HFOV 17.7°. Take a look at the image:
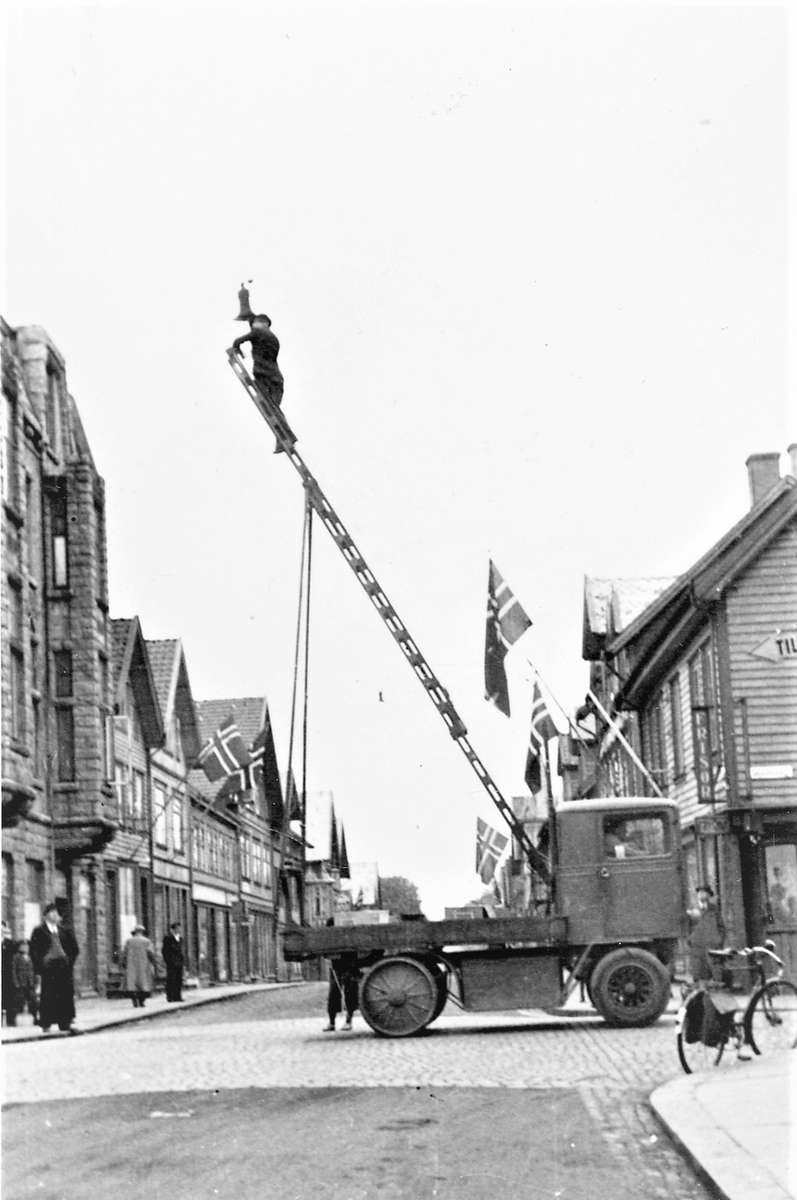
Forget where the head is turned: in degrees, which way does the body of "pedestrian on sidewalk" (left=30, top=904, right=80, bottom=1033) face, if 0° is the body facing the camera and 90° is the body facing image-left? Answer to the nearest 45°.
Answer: approximately 0°

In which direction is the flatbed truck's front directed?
to the viewer's right

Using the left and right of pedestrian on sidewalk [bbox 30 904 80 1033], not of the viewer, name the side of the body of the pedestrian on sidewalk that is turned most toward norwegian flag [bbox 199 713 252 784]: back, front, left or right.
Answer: back

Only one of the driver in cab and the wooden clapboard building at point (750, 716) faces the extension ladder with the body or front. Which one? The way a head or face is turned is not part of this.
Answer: the wooden clapboard building

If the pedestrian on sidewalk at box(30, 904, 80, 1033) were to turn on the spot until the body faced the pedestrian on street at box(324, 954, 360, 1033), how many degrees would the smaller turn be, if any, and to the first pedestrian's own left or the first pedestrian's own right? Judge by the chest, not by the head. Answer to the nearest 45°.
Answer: approximately 45° to the first pedestrian's own left

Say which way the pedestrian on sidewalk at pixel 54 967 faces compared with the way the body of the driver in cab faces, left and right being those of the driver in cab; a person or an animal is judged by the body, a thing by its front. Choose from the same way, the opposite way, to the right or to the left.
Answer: to the right

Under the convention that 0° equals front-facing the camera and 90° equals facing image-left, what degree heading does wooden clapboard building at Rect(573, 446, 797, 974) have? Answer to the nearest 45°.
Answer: approximately 45°

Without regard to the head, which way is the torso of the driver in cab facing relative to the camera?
to the viewer's right

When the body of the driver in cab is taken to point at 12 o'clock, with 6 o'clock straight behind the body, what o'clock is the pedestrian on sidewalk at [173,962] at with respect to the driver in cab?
The pedestrian on sidewalk is roughly at 8 o'clock from the driver in cab.

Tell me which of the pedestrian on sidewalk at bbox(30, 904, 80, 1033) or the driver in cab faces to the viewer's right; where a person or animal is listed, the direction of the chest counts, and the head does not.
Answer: the driver in cab

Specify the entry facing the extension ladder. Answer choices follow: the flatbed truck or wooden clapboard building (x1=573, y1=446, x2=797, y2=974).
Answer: the wooden clapboard building

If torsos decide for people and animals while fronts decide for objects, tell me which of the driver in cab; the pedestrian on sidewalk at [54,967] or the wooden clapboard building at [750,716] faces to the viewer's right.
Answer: the driver in cab
